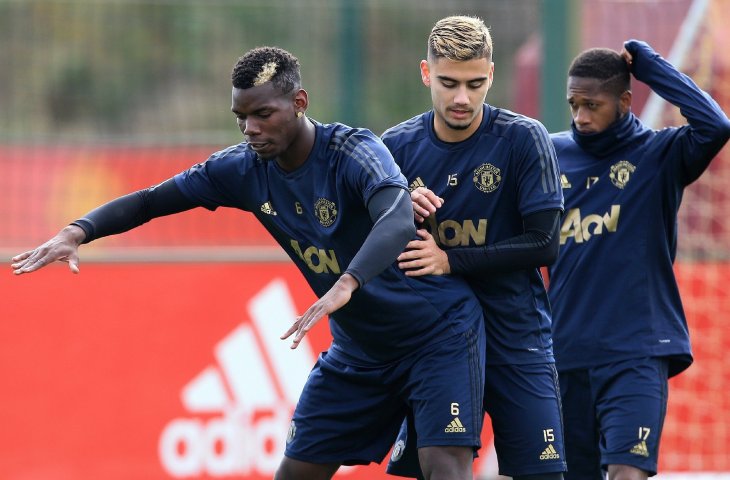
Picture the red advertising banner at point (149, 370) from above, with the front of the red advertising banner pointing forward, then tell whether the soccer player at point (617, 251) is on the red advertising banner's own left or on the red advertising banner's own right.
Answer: on the red advertising banner's own left

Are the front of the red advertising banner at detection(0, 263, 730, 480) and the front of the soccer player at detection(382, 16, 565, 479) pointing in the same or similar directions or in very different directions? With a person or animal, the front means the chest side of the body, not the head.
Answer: same or similar directions

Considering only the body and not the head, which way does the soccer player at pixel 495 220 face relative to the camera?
toward the camera

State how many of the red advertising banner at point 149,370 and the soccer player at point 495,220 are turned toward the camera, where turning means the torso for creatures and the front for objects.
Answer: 2

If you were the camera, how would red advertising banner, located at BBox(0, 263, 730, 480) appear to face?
facing the viewer

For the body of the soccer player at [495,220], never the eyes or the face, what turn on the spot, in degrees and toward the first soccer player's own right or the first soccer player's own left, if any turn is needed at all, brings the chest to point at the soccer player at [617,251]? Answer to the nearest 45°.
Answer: approximately 135° to the first soccer player's own left

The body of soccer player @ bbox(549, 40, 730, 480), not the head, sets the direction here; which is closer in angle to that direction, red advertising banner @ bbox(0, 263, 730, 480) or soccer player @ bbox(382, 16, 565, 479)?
the soccer player

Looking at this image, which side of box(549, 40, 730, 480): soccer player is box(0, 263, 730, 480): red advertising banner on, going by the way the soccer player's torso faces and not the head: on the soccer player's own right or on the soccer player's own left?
on the soccer player's own right

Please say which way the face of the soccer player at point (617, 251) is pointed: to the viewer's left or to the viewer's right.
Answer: to the viewer's left

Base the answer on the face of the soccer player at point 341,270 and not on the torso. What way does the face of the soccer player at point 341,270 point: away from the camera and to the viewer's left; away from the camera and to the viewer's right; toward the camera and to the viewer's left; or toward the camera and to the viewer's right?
toward the camera and to the viewer's left

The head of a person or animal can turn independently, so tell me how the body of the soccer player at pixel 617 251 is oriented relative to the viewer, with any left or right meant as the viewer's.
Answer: facing the viewer and to the left of the viewer
